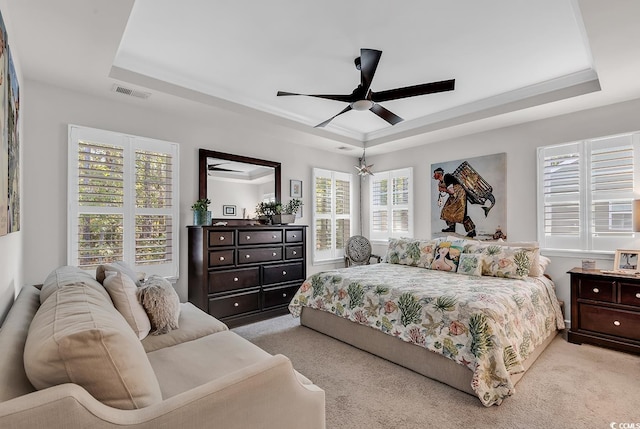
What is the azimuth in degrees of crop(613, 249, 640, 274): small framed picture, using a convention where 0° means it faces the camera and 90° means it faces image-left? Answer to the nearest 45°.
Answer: approximately 0°

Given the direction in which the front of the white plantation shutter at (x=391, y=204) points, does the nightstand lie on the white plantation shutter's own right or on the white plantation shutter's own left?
on the white plantation shutter's own left

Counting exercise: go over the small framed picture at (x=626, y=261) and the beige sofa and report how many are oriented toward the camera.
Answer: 1

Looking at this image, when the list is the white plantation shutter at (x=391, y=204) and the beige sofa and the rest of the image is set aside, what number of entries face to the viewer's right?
1

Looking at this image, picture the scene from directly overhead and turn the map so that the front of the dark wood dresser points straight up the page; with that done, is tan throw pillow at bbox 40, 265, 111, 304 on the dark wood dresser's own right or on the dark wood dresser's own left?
on the dark wood dresser's own right

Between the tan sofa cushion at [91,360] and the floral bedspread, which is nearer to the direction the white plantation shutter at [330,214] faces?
the floral bedspread

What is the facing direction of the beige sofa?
to the viewer's right

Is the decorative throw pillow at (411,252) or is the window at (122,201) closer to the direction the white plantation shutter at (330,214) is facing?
the decorative throw pillow

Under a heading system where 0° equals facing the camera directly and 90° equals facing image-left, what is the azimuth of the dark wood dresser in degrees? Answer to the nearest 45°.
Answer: approximately 315°

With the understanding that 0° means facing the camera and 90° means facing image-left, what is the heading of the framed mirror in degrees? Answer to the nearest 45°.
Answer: approximately 315°
